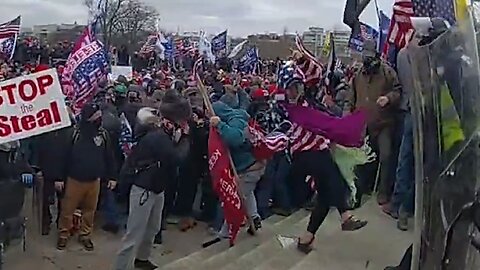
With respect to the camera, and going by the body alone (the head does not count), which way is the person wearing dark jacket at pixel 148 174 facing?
to the viewer's right

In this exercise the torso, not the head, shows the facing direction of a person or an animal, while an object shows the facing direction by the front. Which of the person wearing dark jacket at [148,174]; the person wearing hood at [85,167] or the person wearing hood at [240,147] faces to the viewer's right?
the person wearing dark jacket at [148,174]

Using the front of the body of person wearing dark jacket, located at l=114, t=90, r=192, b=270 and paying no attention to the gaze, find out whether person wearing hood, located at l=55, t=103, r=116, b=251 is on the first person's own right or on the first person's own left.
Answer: on the first person's own left

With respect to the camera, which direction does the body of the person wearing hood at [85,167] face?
toward the camera

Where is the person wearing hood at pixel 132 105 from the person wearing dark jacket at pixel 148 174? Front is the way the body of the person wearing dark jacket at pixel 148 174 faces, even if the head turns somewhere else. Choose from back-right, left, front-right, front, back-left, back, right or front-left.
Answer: left

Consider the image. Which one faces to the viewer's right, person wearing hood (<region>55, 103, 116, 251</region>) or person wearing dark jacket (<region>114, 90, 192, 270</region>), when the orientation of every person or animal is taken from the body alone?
person wearing dark jacket (<region>114, 90, 192, 270</region>)

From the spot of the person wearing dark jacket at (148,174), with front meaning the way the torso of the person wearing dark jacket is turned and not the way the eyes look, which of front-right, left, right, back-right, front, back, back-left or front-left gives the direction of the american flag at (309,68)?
front

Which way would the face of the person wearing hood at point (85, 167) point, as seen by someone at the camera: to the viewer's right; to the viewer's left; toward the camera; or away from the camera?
toward the camera
